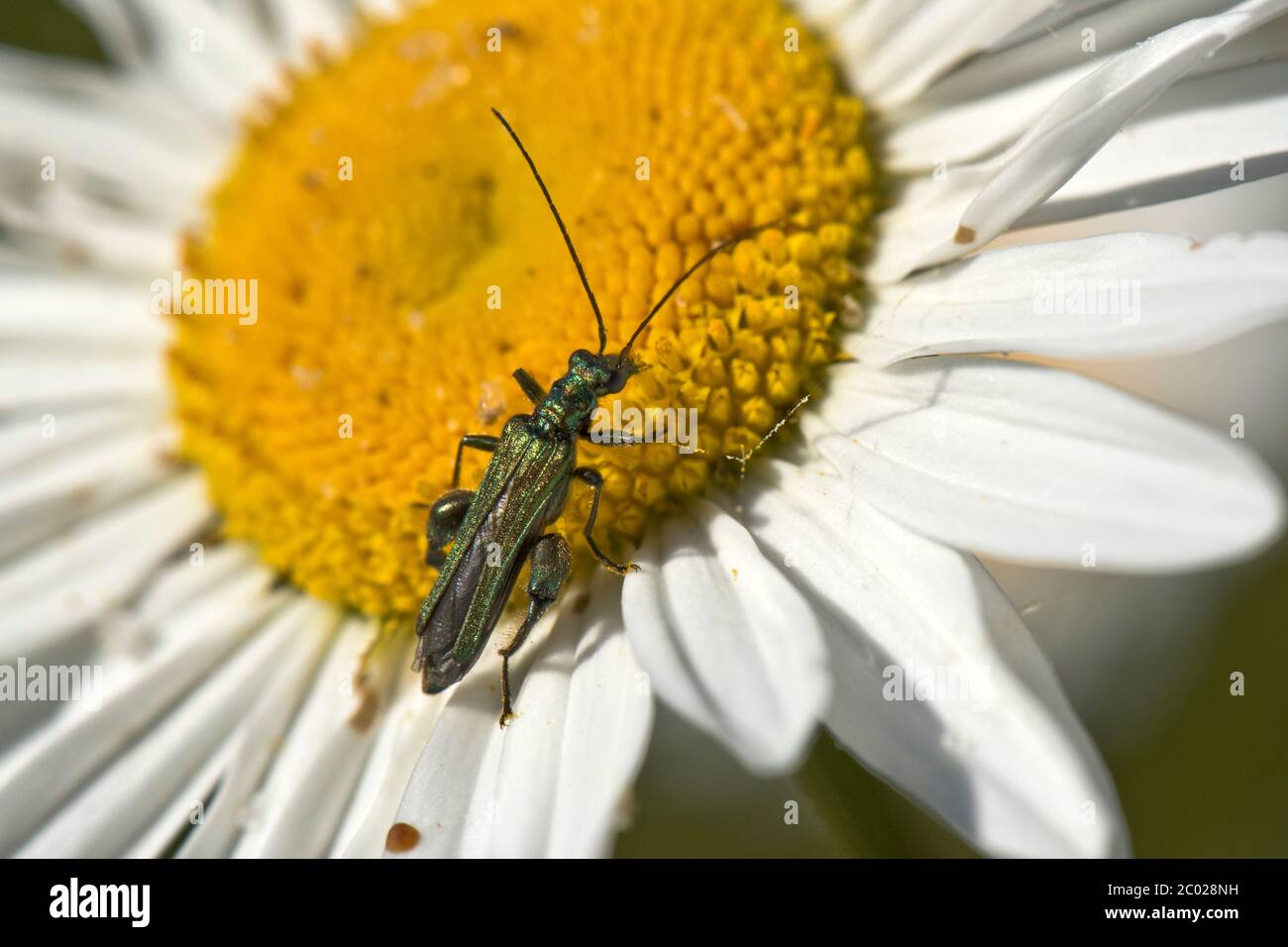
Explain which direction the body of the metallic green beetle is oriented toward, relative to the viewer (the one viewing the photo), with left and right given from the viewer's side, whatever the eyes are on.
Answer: facing away from the viewer and to the right of the viewer
